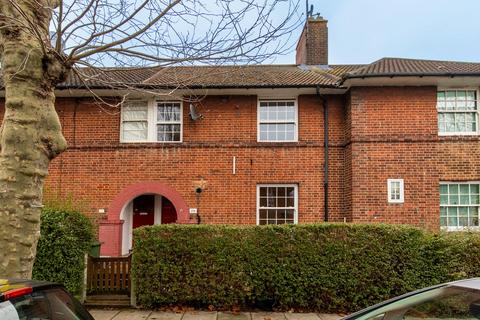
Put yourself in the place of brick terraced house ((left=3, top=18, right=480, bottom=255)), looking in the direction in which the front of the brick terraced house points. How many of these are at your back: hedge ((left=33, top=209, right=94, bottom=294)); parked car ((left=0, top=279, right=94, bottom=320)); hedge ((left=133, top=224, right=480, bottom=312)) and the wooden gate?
0

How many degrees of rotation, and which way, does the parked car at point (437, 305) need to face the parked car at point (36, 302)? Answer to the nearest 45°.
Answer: approximately 45° to its left

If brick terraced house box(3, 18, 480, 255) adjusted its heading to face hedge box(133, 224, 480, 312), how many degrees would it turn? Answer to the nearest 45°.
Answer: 0° — it already faces it

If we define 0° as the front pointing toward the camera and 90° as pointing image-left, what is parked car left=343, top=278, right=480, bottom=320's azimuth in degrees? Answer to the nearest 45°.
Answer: approximately 90°

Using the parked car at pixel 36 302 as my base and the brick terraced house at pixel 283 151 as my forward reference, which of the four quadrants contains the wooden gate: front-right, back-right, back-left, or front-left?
front-left

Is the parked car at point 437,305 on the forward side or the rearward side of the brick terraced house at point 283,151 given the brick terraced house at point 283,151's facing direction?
on the forward side

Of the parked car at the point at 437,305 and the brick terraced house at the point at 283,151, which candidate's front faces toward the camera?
the brick terraced house

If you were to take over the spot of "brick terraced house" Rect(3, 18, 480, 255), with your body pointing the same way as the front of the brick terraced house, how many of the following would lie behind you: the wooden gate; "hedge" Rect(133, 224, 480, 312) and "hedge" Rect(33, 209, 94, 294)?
0

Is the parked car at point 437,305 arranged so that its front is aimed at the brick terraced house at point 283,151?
no

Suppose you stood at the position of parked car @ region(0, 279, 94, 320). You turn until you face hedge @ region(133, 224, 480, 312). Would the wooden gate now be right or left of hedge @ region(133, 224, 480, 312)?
left

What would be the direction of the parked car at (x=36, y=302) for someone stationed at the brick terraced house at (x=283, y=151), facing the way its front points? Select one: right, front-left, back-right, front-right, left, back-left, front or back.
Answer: front

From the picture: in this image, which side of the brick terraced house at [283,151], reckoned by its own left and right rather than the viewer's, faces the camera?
front

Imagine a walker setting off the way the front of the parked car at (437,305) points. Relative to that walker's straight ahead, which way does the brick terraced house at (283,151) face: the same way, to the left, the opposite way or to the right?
to the left

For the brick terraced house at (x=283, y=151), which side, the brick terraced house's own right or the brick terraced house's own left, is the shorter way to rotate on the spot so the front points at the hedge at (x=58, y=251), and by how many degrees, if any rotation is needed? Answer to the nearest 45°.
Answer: approximately 45° to the brick terraced house's own right

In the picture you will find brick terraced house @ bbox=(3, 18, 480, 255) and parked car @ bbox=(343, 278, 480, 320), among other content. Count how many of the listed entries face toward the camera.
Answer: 1
